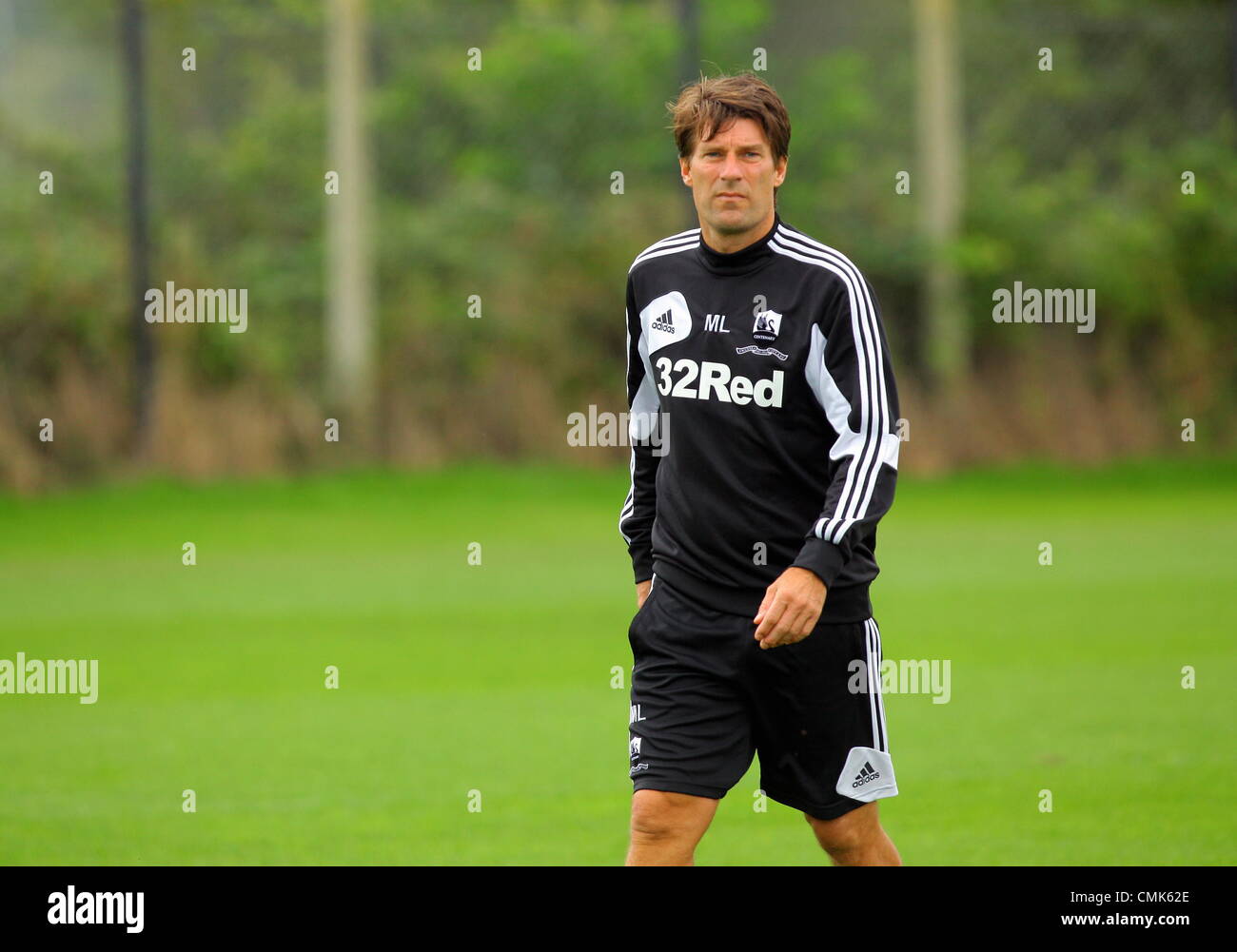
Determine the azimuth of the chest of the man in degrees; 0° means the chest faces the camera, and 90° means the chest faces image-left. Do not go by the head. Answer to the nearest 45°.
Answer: approximately 45°

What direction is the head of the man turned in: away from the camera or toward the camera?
toward the camera
